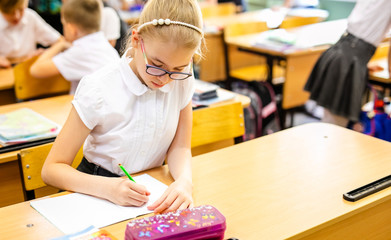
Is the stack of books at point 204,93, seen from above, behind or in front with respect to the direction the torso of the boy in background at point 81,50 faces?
behind

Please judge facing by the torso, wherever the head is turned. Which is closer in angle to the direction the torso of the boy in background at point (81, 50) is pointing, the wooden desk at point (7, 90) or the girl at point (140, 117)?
the wooden desk

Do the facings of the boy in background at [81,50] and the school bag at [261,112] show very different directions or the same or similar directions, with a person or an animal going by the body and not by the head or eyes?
very different directions

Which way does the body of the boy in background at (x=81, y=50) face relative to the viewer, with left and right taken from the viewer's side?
facing away from the viewer and to the left of the viewer

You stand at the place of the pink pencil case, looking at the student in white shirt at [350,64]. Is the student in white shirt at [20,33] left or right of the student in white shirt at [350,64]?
left

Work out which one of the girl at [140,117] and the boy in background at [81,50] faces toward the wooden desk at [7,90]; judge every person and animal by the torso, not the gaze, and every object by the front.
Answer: the boy in background
